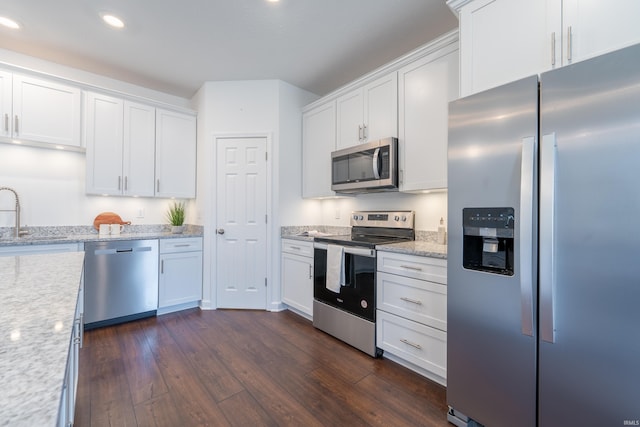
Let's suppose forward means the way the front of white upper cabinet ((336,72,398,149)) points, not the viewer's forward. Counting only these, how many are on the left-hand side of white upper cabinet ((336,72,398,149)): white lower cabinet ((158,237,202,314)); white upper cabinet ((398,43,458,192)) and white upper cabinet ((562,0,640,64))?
2

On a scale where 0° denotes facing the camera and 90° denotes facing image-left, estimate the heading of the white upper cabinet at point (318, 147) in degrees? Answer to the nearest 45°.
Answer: approximately 45°
